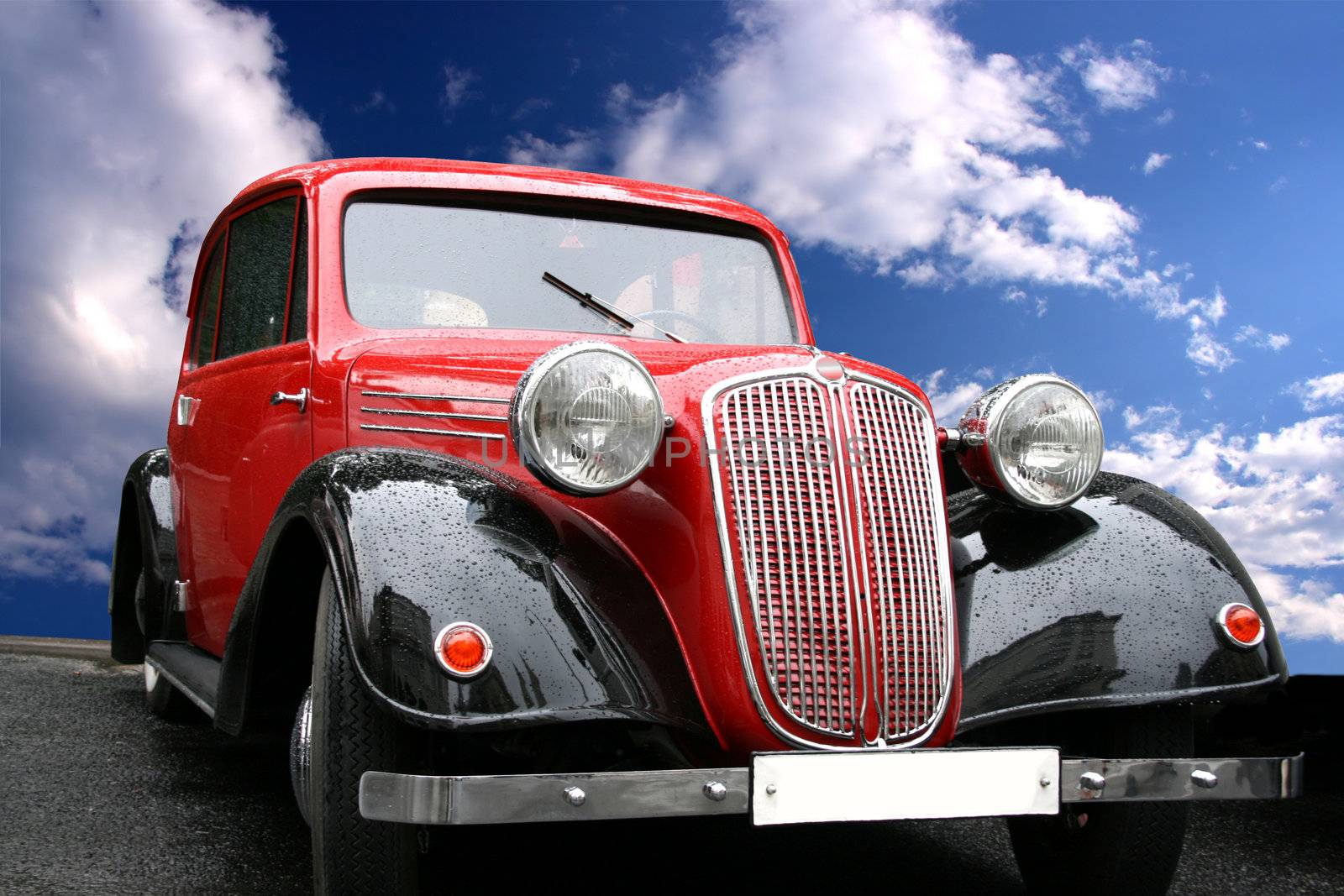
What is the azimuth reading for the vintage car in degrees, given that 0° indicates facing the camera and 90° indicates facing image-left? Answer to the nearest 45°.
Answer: approximately 315°
